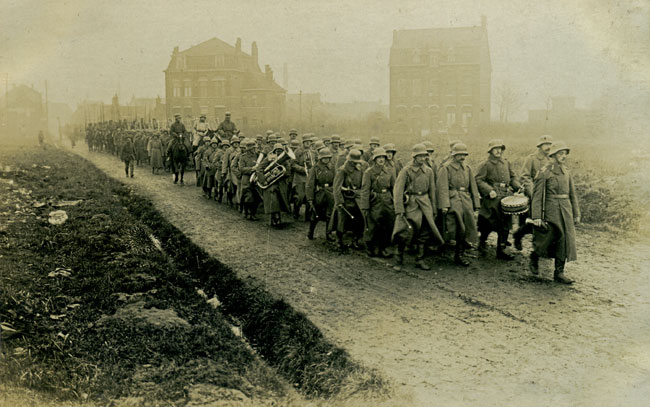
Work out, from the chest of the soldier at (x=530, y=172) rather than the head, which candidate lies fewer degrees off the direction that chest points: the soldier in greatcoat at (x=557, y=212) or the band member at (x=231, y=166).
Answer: the soldier in greatcoat

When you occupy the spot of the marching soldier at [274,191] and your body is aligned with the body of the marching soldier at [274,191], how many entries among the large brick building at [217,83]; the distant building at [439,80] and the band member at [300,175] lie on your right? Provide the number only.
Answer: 0

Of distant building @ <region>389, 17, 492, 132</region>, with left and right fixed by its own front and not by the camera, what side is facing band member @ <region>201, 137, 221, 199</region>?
front

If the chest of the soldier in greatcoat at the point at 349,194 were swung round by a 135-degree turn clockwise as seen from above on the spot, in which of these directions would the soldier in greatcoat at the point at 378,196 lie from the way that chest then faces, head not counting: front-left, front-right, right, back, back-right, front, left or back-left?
back-left

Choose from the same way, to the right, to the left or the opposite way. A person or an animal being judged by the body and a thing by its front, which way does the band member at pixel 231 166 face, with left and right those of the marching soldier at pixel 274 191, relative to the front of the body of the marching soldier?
the same way

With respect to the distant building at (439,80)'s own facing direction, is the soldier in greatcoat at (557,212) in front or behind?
in front

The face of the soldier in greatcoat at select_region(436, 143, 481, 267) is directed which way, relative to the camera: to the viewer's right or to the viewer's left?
to the viewer's right

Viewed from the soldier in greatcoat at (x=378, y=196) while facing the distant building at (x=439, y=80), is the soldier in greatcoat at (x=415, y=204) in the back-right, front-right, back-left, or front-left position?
back-right

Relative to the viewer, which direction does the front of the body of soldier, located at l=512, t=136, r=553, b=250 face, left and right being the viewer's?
facing the viewer and to the right of the viewer

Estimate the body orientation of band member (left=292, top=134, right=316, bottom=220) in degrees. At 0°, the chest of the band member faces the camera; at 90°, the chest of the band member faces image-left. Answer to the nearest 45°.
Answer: approximately 315°

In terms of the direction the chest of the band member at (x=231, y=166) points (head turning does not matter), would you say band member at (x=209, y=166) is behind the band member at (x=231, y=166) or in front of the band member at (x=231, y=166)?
behind

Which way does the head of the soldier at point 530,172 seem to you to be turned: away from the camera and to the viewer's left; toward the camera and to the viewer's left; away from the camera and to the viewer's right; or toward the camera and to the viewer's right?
toward the camera and to the viewer's right

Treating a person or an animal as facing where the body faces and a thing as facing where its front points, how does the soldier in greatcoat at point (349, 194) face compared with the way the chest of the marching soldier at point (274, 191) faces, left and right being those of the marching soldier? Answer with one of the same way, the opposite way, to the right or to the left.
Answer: the same way

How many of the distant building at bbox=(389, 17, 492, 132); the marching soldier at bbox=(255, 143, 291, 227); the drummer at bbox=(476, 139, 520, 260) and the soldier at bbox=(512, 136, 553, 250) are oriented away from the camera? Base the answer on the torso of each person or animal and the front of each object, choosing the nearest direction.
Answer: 0

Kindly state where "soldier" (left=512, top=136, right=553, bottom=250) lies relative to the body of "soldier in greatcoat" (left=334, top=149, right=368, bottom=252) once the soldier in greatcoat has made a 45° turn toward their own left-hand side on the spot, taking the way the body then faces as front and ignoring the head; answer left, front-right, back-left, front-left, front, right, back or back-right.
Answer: front

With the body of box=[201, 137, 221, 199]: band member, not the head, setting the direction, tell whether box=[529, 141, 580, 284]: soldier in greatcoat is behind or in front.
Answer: in front

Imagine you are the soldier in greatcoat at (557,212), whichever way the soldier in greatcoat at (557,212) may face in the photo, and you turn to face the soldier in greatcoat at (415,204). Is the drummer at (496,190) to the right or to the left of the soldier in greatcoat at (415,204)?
right

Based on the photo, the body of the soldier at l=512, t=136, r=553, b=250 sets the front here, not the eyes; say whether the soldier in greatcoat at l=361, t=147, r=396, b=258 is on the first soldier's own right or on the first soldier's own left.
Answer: on the first soldier's own right

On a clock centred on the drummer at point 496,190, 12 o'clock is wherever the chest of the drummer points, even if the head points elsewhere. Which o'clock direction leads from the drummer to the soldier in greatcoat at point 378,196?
The soldier in greatcoat is roughly at 4 o'clock from the drummer.

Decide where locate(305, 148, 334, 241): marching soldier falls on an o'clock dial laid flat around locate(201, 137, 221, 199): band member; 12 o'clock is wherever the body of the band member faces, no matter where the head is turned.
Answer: The marching soldier is roughly at 1 o'clock from the band member.
